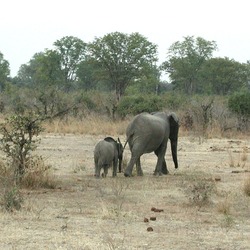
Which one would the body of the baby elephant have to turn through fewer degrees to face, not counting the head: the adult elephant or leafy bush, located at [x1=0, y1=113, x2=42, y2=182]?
the adult elephant

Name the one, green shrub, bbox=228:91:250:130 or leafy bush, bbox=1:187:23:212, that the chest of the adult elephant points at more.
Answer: the green shrub

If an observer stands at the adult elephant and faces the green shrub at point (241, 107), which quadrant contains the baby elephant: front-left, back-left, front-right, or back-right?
back-left

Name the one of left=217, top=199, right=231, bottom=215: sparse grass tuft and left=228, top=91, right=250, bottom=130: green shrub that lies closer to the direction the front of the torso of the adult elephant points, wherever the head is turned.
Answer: the green shrub

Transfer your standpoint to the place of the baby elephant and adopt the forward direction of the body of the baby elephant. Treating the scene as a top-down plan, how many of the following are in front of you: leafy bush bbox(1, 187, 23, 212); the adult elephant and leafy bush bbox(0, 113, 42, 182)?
1

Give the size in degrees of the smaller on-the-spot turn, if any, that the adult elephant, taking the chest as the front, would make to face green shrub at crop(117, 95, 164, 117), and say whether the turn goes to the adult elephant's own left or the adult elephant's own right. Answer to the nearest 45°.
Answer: approximately 45° to the adult elephant's own left

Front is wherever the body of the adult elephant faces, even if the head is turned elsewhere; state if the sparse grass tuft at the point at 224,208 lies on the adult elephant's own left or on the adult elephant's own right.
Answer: on the adult elephant's own right

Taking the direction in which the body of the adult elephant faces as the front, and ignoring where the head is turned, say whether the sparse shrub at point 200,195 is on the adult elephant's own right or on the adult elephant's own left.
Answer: on the adult elephant's own right

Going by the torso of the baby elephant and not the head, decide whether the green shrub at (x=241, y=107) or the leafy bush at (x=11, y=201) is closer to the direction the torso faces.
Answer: the green shrub

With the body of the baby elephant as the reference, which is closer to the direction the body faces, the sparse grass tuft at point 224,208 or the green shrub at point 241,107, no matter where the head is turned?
the green shrub

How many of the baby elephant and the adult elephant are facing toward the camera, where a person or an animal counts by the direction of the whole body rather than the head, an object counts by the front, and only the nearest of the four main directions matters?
0

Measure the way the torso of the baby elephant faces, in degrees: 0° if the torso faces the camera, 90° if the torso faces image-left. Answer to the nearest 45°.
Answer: approximately 225°
